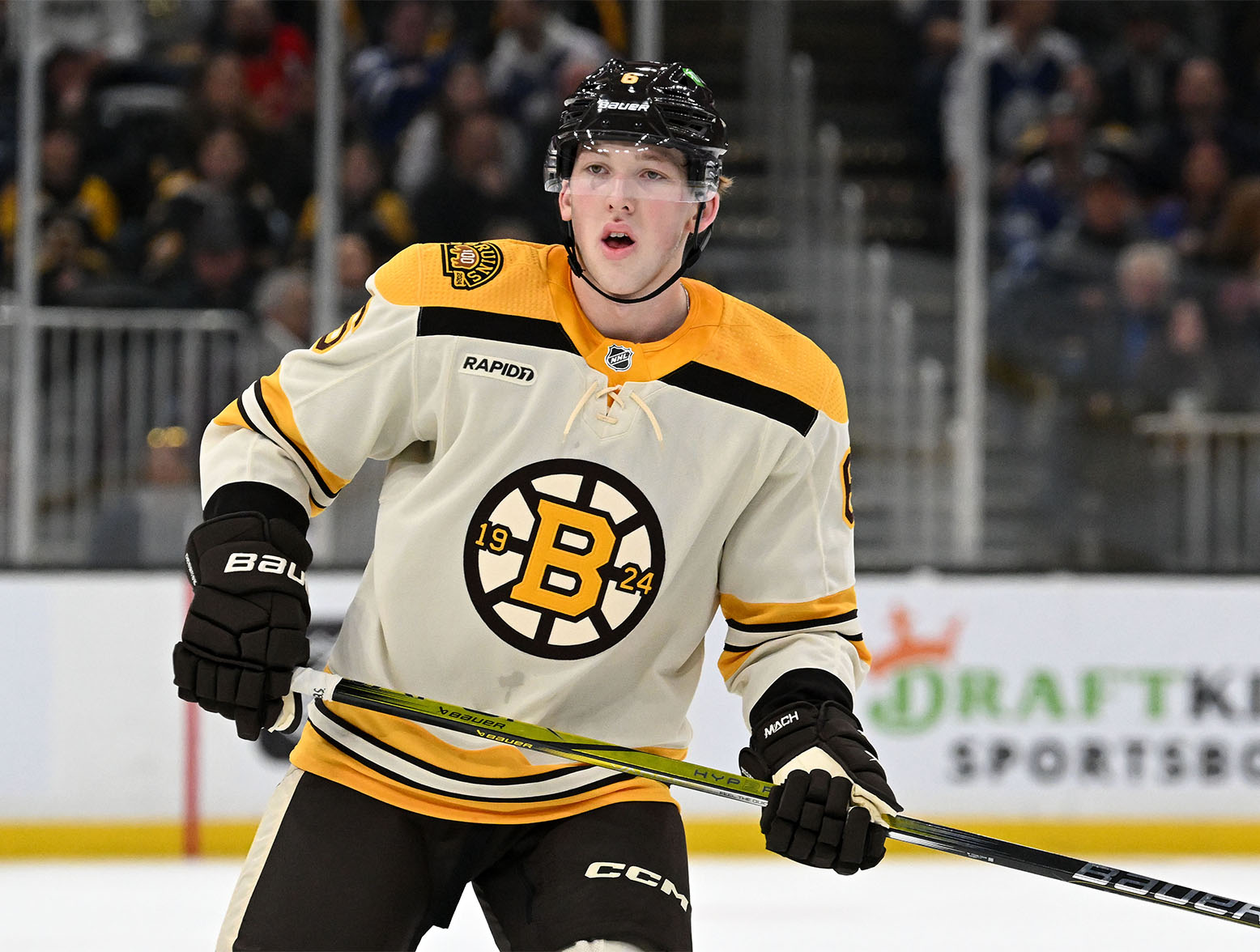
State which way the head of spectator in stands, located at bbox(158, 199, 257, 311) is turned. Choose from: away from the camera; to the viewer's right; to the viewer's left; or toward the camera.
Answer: toward the camera

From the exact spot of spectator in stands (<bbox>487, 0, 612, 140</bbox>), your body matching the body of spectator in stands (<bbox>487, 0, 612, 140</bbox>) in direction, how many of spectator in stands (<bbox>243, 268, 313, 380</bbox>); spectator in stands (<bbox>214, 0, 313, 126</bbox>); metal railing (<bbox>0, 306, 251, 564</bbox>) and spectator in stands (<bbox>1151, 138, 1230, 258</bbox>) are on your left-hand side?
1

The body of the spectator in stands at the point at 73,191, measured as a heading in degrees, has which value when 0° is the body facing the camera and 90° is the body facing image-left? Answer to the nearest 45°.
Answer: approximately 0°

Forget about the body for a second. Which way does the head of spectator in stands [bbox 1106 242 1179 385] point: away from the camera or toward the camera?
toward the camera

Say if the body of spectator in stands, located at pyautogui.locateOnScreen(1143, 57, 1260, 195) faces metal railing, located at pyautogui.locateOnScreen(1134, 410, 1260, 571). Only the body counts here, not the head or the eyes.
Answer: yes

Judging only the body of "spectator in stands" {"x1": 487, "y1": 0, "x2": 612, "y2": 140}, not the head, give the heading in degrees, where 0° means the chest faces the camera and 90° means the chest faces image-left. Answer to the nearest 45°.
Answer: approximately 0°

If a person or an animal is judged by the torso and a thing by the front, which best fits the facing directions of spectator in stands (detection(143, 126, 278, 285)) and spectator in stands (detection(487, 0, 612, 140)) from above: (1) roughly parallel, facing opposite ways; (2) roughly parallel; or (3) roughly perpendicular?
roughly parallel

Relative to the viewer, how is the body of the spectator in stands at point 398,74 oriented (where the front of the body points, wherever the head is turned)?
toward the camera

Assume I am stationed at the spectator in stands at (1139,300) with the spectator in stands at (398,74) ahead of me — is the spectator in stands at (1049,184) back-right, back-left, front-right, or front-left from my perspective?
front-right

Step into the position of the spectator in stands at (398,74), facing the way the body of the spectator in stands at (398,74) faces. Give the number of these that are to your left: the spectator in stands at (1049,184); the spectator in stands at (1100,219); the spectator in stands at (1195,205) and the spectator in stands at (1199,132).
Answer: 4

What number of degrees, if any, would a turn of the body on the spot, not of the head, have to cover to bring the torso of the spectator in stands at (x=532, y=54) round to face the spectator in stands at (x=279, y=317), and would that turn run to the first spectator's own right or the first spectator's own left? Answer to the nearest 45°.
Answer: approximately 45° to the first spectator's own right

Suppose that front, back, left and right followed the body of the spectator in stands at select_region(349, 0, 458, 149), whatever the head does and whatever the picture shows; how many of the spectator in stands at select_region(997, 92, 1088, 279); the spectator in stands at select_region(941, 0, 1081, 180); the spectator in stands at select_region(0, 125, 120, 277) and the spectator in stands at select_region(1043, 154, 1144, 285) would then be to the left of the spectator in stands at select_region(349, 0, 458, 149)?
3

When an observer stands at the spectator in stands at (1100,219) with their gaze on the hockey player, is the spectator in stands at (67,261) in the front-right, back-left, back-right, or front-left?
front-right

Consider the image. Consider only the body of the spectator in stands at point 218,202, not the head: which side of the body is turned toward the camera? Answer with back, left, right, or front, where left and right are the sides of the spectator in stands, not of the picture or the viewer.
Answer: front

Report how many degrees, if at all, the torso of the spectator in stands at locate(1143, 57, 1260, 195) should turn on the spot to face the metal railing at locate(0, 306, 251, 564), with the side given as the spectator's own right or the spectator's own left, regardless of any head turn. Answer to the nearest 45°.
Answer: approximately 45° to the spectator's own right

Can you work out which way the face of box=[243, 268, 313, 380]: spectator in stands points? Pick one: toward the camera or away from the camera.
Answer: toward the camera

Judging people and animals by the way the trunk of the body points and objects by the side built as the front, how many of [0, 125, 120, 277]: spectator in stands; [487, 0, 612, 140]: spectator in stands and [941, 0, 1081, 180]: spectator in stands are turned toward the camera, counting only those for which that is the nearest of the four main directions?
3

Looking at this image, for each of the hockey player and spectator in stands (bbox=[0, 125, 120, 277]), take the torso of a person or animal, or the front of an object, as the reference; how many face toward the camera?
2
